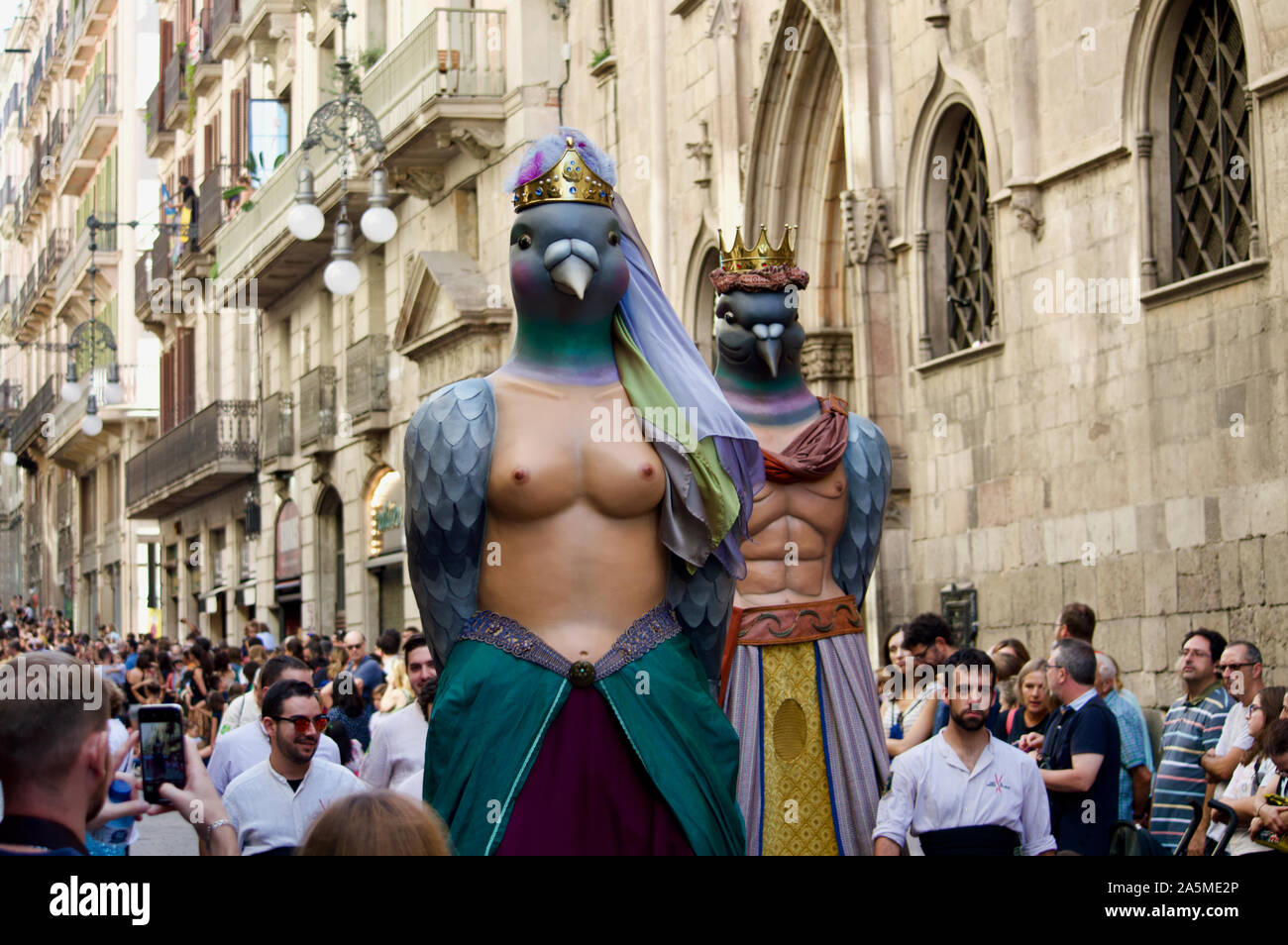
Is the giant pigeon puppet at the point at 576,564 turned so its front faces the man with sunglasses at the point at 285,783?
no

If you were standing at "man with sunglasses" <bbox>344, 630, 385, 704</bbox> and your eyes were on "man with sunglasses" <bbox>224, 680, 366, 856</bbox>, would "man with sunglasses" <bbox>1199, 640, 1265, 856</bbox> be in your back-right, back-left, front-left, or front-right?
front-left

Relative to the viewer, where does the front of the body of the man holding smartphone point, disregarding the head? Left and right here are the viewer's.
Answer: facing away from the viewer and to the right of the viewer

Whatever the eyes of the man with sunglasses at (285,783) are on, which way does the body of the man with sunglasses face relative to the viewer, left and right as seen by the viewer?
facing the viewer and to the right of the viewer

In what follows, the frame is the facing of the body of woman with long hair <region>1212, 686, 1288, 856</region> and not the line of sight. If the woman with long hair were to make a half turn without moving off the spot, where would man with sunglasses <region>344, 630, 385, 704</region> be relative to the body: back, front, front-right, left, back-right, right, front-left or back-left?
back-left

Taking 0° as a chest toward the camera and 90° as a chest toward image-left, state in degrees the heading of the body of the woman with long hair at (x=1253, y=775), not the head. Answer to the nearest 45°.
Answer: approximately 90°

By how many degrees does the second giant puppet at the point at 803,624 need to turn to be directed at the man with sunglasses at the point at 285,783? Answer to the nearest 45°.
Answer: approximately 90° to its right

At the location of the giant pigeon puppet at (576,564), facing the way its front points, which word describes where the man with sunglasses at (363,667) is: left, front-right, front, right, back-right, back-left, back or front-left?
back

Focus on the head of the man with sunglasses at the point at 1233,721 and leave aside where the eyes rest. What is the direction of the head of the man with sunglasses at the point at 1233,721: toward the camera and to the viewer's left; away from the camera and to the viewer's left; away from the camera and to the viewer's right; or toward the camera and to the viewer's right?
toward the camera and to the viewer's left
